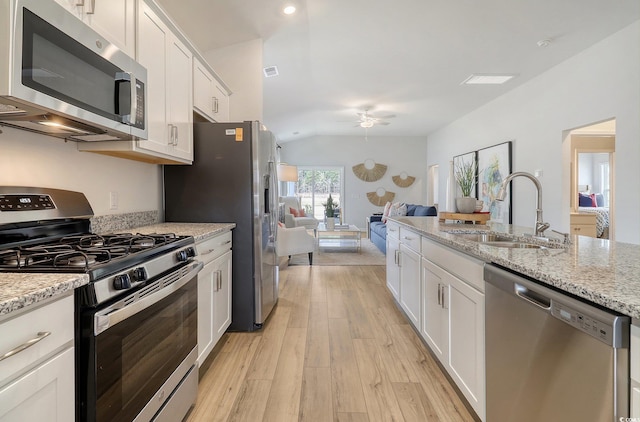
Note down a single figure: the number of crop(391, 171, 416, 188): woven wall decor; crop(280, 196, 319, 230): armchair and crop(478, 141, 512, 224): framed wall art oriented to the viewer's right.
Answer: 1

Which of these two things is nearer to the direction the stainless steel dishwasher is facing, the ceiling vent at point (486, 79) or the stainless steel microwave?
the stainless steel microwave

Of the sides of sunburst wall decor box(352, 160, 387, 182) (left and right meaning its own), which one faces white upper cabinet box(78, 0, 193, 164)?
front

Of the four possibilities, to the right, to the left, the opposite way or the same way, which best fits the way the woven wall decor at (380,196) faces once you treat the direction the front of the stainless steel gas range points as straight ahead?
to the right

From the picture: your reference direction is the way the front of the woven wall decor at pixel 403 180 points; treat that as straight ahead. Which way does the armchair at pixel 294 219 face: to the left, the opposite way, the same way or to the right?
to the left

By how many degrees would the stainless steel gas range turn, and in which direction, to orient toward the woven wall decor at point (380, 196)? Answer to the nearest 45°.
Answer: approximately 90° to its left

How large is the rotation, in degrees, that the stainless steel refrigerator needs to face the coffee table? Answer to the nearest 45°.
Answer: approximately 45° to its left

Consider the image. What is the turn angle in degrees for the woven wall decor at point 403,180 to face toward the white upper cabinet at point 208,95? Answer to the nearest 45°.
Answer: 0° — it already faces it

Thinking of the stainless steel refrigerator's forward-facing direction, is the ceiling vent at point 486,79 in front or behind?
in front

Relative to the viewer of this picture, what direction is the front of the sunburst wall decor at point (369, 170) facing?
facing the viewer

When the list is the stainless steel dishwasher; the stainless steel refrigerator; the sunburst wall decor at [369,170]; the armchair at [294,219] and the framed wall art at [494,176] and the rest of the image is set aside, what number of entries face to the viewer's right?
2

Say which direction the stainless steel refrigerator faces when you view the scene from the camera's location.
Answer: facing to the right of the viewer
